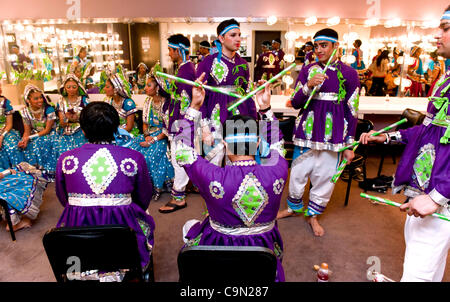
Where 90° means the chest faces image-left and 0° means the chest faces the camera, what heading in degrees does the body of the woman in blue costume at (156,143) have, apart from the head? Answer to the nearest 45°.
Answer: approximately 45°

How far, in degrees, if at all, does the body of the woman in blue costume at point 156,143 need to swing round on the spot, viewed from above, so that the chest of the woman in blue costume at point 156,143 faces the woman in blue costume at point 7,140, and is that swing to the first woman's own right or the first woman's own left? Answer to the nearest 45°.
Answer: approximately 45° to the first woman's own right

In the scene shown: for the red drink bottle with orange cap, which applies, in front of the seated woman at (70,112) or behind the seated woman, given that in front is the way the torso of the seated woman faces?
in front

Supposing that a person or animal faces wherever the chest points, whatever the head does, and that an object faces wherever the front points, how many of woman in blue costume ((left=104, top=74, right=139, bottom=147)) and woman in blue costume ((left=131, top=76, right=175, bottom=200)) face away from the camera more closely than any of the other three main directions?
0

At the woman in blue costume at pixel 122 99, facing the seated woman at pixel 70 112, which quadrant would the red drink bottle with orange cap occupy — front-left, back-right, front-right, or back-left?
back-left

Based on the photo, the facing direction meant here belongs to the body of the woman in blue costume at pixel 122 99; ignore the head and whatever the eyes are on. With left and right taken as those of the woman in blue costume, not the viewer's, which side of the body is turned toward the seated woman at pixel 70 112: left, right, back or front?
right

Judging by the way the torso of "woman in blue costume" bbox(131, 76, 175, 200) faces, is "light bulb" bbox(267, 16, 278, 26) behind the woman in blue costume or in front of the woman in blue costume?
behind

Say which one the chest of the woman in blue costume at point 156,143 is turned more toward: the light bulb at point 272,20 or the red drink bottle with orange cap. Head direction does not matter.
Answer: the red drink bottle with orange cap

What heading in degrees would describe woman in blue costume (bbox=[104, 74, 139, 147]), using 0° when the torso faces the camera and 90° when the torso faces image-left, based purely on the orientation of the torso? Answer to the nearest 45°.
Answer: approximately 45°
